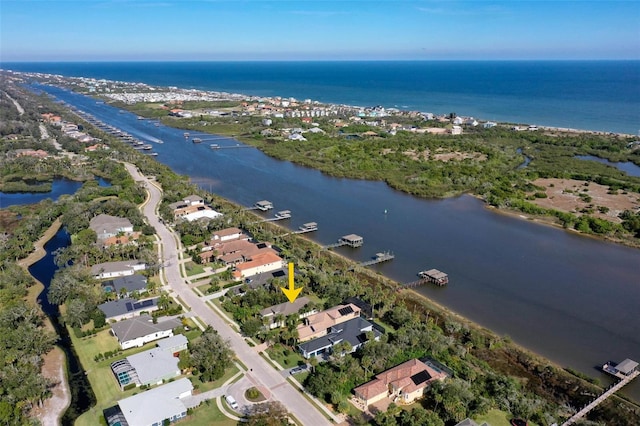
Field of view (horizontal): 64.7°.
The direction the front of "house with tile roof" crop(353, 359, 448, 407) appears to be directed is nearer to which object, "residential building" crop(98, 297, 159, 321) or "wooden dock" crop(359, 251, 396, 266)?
the residential building

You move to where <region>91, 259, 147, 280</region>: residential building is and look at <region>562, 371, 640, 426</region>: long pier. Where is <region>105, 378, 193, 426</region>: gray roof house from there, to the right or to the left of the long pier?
right

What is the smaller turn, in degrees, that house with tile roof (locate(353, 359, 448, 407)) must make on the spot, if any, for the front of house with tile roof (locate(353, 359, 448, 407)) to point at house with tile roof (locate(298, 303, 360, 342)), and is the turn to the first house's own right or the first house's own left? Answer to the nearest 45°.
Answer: approximately 90° to the first house's own right

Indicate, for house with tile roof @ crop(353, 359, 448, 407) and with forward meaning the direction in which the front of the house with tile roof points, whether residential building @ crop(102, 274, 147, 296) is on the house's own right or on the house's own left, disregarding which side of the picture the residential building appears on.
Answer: on the house's own right

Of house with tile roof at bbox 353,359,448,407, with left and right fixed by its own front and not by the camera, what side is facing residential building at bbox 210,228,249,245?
right

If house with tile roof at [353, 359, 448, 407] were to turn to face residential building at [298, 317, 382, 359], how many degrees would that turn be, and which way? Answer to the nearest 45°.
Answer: approximately 90° to its right

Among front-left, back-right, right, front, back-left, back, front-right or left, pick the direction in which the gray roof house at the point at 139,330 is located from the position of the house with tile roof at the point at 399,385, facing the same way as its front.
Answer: front-right

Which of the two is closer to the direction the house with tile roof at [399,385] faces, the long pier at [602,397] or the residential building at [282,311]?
the residential building

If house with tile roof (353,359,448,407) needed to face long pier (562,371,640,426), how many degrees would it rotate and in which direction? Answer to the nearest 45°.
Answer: approximately 135° to its left

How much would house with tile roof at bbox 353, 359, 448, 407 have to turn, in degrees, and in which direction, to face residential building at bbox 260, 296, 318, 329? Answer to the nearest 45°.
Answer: approximately 90° to its right

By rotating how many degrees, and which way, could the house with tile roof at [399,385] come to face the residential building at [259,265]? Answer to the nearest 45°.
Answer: approximately 90° to its right

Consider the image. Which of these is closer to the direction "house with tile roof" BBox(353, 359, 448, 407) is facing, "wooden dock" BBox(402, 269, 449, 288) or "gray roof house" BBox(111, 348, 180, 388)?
the gray roof house

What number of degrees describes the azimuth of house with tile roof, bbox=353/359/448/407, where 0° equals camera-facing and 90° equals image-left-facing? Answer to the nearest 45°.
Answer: approximately 45°

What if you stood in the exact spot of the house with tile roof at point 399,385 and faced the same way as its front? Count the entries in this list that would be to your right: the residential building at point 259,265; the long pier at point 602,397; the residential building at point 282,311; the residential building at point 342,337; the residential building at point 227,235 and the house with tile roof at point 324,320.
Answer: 5

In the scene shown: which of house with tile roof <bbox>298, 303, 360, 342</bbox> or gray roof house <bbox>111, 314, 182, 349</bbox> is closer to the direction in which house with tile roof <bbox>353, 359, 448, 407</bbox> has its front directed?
the gray roof house

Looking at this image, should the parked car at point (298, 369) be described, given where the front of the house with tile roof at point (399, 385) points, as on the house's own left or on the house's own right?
on the house's own right
